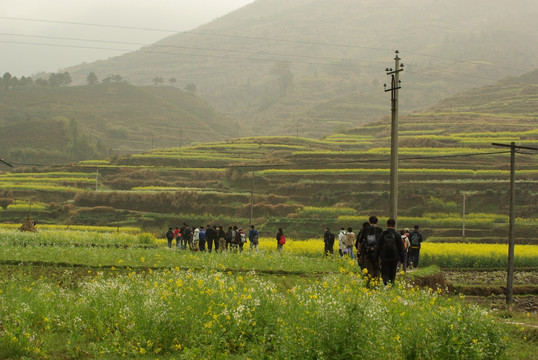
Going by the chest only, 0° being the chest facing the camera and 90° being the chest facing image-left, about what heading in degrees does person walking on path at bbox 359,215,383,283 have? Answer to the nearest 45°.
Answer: approximately 180°

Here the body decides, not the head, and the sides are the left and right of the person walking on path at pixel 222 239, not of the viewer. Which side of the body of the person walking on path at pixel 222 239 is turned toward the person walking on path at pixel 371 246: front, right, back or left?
back

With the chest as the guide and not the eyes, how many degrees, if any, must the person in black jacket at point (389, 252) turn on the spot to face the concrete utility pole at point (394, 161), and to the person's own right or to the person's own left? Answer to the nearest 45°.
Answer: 0° — they already face it

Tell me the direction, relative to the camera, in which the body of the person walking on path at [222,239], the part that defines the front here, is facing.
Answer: away from the camera

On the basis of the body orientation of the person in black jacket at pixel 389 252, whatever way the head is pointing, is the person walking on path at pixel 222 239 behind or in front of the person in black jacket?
in front

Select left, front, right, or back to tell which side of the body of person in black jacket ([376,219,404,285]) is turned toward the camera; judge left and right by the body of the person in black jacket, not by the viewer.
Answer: back

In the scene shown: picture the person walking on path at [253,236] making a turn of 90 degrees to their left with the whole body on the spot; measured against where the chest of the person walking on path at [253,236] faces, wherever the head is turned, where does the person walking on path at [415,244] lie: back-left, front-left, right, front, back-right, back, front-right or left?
back-left

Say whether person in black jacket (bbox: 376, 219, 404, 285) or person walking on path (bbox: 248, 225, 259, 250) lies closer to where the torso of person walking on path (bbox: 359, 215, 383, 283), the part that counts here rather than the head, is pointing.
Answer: the person walking on path

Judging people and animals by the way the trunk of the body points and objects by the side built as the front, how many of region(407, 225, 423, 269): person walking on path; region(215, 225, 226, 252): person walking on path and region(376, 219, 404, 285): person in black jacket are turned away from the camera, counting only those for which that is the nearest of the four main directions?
3

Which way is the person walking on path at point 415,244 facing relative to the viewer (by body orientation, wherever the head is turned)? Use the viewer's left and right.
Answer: facing away from the viewer

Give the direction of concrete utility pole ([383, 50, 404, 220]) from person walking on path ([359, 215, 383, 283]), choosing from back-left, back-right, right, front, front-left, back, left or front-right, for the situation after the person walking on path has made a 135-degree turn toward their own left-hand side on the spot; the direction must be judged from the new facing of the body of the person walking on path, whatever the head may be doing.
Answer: back-right

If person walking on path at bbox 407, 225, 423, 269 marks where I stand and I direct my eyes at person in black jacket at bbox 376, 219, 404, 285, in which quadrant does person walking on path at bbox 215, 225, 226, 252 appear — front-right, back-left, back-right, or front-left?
back-right

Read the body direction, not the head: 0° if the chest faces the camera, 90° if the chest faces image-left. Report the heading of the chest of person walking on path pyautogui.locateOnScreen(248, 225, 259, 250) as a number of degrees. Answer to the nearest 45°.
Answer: approximately 180°

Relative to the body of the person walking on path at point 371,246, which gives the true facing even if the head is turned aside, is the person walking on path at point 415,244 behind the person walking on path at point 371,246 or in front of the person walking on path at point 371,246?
in front
